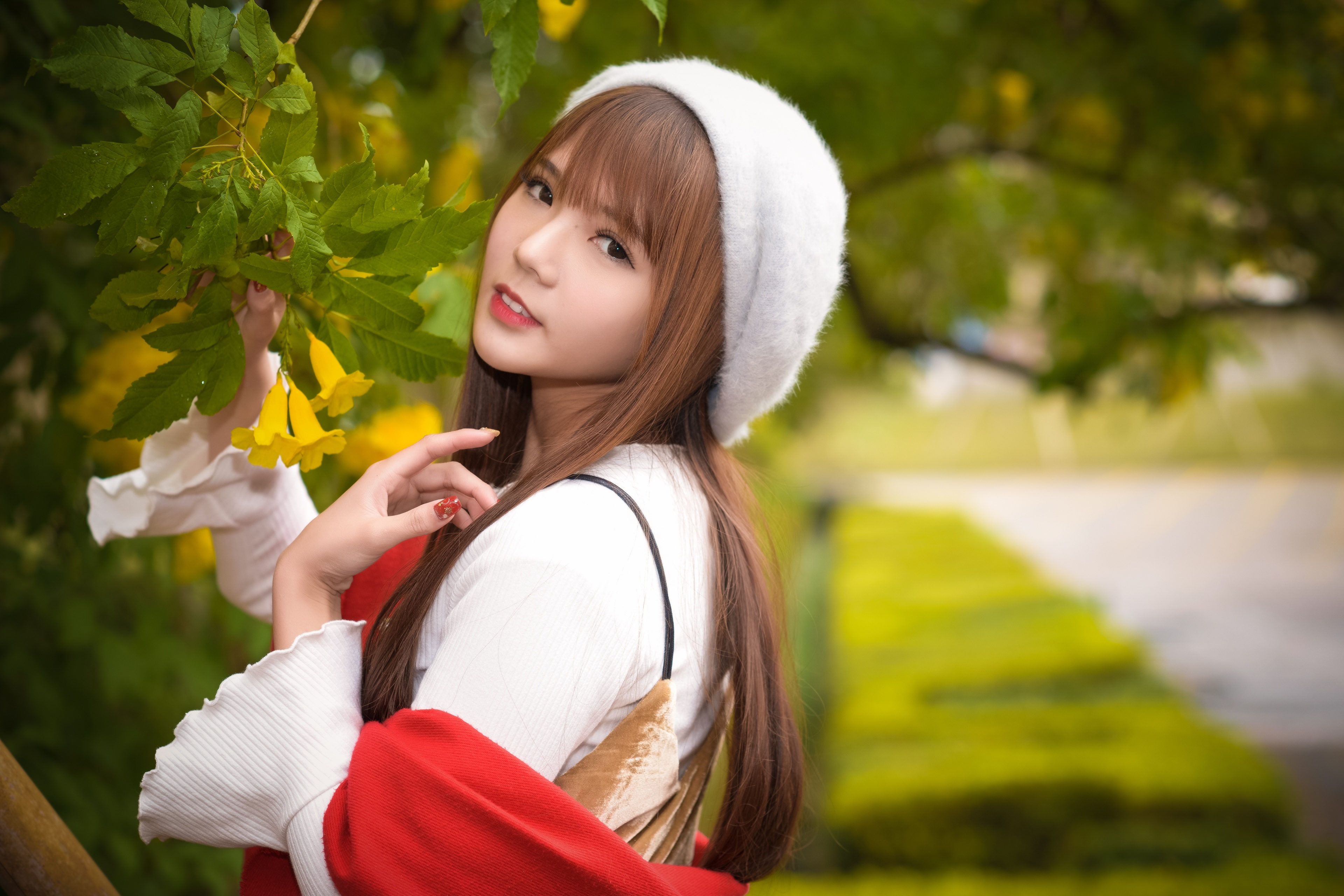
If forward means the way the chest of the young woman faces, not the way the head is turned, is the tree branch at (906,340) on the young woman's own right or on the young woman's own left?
on the young woman's own right

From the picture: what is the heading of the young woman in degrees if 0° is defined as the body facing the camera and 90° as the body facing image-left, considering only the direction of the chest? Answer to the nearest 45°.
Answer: approximately 90°
